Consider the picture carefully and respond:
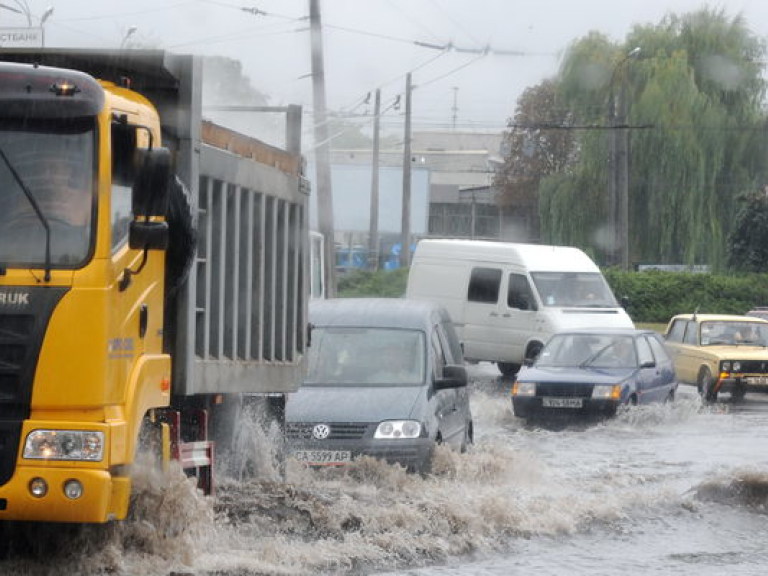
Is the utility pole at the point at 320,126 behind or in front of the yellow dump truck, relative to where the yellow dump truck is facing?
behind

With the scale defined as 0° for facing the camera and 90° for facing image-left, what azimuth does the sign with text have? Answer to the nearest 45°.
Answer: approximately 0°

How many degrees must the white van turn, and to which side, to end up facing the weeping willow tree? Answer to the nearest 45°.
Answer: approximately 135° to its left

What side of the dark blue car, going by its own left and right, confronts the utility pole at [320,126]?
right
